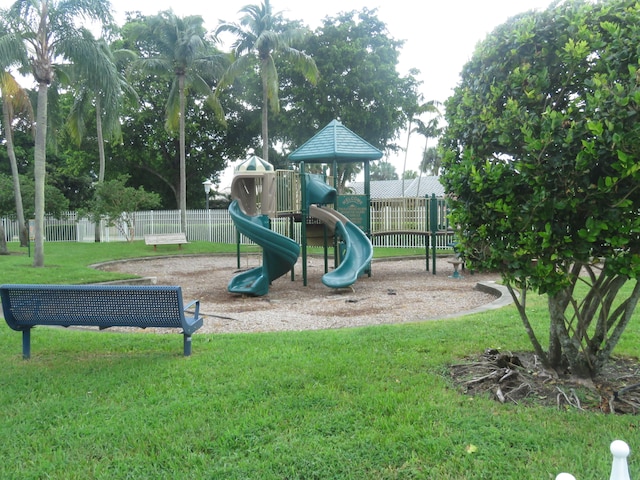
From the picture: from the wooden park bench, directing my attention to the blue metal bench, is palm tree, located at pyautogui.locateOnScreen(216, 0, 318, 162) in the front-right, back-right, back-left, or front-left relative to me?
back-left

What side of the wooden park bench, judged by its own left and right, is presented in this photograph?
front

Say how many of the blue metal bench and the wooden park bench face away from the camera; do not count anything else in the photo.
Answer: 1

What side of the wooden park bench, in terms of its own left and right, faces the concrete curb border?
front

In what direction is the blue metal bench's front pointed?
away from the camera

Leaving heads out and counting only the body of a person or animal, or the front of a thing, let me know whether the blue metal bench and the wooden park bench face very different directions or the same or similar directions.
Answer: very different directions

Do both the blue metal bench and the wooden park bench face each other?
yes

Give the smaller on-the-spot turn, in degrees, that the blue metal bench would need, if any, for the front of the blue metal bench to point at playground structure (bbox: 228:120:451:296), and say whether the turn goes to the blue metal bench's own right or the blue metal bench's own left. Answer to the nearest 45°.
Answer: approximately 45° to the blue metal bench's own right

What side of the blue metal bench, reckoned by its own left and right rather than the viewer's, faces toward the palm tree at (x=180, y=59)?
front

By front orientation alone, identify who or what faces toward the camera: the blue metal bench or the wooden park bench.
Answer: the wooden park bench

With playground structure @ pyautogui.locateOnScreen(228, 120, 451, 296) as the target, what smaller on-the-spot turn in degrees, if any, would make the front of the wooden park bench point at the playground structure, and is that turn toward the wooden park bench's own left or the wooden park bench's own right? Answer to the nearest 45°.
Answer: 0° — it already faces it

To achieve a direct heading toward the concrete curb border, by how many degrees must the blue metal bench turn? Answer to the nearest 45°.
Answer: approximately 90° to its right

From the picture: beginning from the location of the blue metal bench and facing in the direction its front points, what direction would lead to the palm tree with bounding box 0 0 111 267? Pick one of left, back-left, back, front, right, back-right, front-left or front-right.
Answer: front
